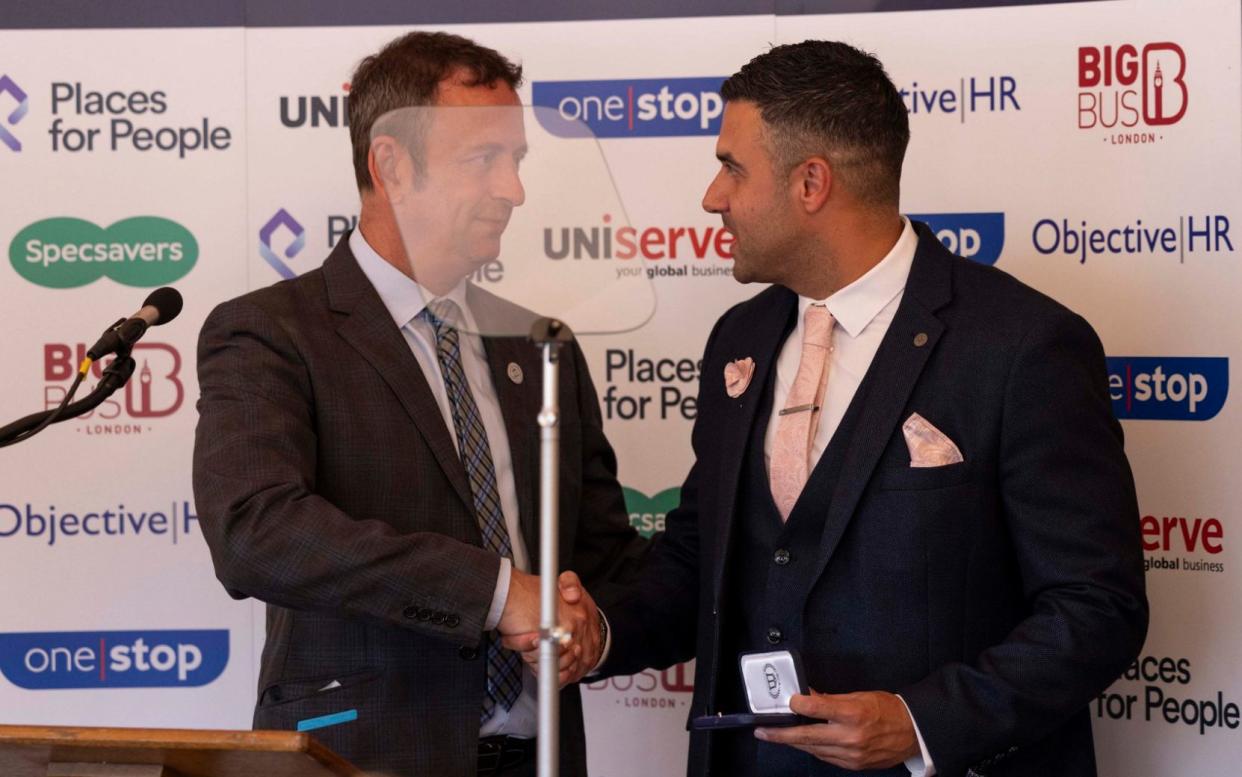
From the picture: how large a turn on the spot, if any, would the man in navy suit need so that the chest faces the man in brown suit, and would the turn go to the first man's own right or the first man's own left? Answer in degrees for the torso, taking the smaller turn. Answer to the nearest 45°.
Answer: approximately 45° to the first man's own right

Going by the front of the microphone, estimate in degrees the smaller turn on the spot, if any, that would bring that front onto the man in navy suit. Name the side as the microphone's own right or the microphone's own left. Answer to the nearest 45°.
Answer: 0° — it already faces them

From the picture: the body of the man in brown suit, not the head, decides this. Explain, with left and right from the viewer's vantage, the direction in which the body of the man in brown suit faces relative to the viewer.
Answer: facing the viewer and to the right of the viewer

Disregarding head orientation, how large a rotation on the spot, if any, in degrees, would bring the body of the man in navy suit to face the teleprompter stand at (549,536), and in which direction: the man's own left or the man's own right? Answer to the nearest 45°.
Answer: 0° — they already face it

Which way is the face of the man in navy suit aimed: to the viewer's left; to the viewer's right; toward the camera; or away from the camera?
to the viewer's left

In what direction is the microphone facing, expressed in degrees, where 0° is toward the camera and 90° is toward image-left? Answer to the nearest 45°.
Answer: approximately 270°

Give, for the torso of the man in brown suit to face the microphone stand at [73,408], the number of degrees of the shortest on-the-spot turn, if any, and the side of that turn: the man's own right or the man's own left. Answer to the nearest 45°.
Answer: approximately 90° to the man's own right

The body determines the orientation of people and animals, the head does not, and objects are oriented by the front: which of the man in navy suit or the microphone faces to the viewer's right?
the microphone

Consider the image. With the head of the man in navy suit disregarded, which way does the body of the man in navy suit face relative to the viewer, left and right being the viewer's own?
facing the viewer and to the left of the viewer

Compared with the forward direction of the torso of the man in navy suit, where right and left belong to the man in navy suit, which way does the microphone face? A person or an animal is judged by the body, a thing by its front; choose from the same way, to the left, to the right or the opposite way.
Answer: the opposite way

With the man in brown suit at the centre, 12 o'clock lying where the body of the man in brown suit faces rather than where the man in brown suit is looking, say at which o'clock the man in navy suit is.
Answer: The man in navy suit is roughly at 11 o'clock from the man in brown suit.

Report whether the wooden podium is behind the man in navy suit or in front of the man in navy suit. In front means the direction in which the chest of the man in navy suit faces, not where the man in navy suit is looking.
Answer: in front

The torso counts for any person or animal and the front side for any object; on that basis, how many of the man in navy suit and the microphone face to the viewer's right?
1
